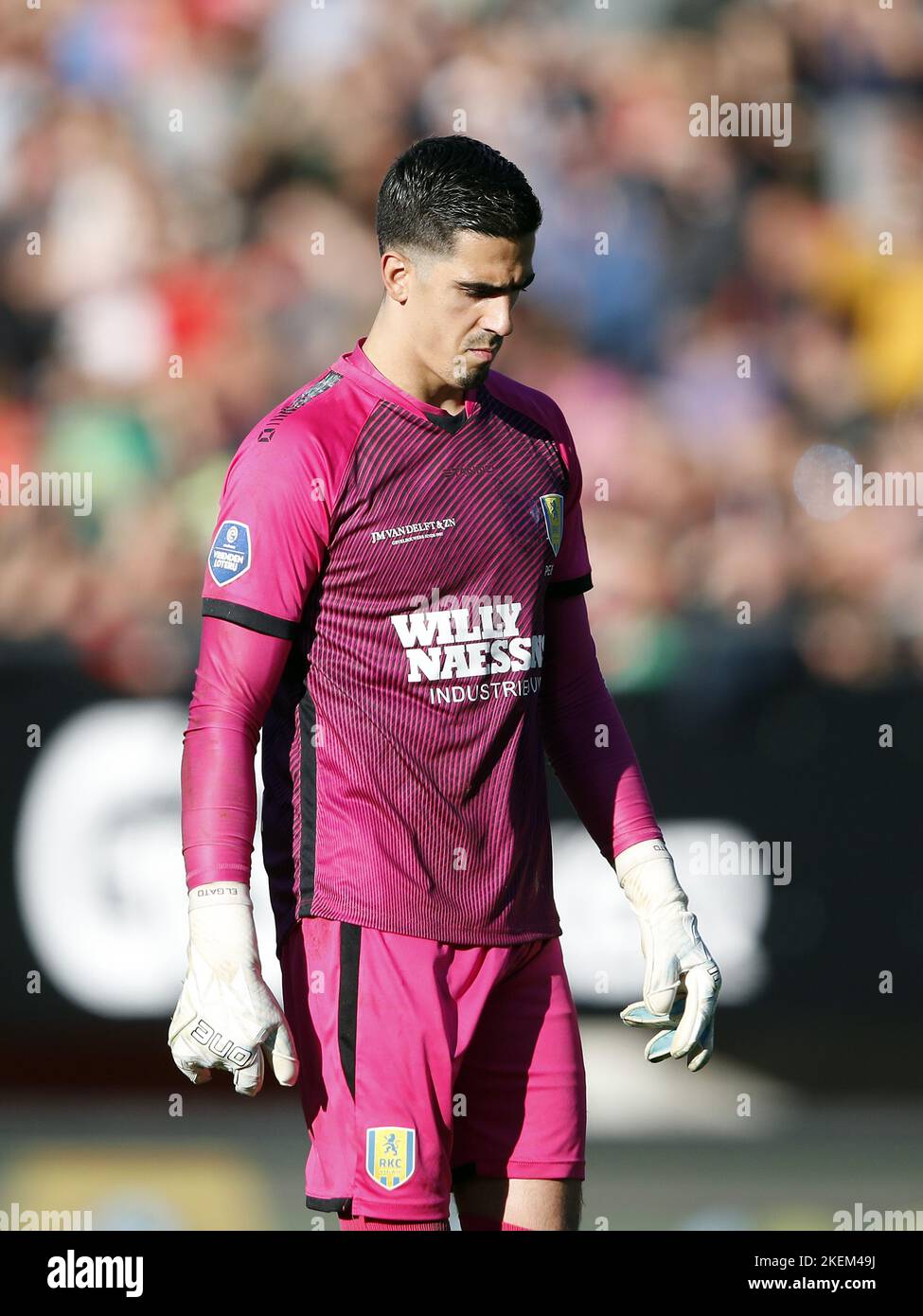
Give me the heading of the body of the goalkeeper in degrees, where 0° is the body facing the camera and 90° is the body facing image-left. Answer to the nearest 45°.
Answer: approximately 315°

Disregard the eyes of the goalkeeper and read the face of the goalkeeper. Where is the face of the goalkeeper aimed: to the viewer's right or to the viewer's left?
to the viewer's right
